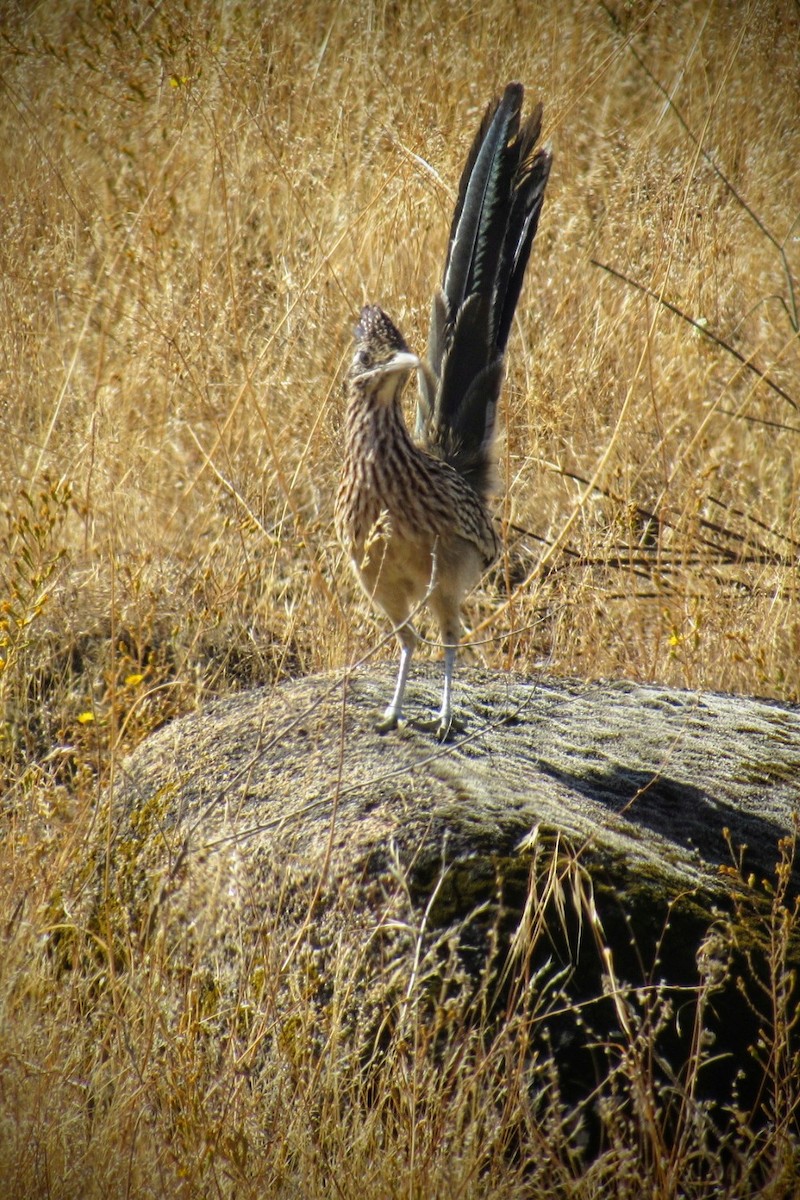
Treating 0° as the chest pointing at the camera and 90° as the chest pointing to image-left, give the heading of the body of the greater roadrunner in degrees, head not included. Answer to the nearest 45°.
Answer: approximately 45°
